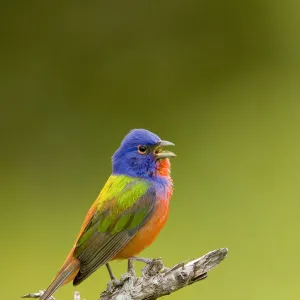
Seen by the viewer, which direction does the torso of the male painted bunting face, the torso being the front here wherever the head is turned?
to the viewer's right
